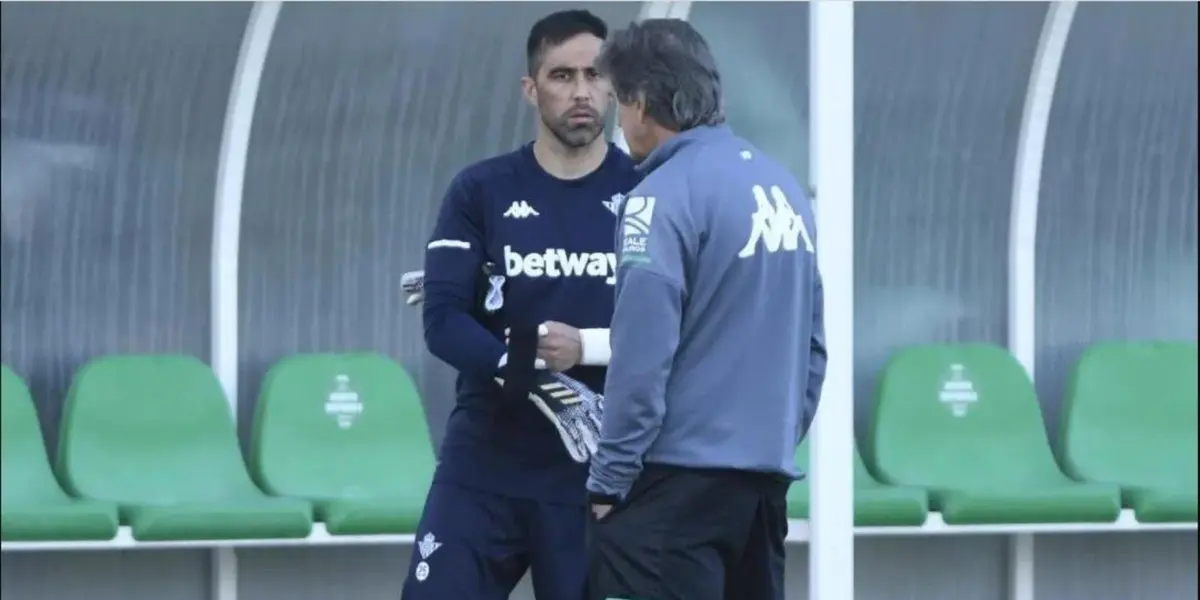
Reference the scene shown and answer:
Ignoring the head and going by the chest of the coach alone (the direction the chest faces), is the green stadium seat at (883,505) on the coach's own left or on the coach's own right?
on the coach's own right

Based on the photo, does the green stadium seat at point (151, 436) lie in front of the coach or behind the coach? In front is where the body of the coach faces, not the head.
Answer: in front

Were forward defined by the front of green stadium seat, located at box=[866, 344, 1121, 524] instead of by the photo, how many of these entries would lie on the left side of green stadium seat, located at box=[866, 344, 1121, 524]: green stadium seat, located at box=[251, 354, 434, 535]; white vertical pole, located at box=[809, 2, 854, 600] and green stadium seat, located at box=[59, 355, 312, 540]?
0

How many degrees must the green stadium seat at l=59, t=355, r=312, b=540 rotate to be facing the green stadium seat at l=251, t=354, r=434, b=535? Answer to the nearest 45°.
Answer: approximately 45° to its left

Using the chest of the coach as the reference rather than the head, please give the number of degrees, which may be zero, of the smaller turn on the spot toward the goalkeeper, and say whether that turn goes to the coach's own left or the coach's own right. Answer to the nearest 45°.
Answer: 0° — they already face them

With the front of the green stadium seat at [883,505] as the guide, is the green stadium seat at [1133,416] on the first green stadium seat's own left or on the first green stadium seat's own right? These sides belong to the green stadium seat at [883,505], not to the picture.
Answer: on the first green stadium seat's own left

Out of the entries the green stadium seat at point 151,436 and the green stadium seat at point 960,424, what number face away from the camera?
0

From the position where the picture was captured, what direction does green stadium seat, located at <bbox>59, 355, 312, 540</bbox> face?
facing the viewer and to the right of the viewer

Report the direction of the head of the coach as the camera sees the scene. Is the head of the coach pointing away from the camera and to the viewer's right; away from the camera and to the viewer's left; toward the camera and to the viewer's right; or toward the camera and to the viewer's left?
away from the camera and to the viewer's left

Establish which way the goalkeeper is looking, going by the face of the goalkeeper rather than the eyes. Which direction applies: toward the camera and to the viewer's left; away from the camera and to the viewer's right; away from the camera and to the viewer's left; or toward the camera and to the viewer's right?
toward the camera and to the viewer's right

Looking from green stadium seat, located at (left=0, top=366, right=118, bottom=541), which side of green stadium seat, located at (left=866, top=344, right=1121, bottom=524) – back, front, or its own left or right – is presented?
right

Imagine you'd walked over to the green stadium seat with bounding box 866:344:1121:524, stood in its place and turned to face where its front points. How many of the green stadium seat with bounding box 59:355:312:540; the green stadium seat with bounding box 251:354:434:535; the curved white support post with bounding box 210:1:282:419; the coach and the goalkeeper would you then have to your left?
0

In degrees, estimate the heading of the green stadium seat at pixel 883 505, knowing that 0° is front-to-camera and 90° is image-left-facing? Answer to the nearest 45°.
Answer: approximately 315°

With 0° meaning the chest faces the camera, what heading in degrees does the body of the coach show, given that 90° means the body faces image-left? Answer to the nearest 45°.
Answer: approximately 135°

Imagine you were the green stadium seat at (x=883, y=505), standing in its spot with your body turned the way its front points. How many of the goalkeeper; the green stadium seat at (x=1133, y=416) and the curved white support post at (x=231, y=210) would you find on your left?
1

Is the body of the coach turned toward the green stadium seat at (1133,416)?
no
